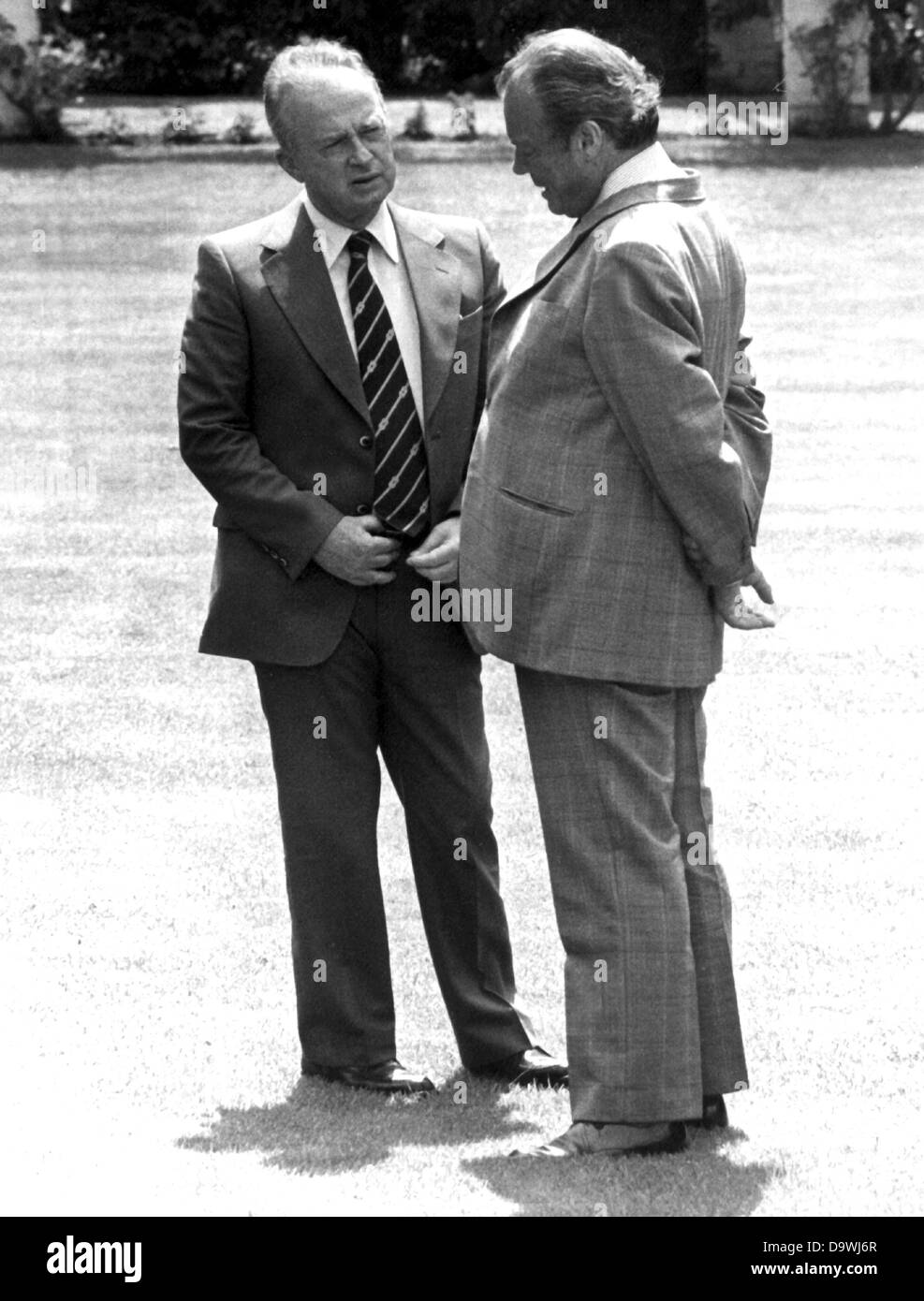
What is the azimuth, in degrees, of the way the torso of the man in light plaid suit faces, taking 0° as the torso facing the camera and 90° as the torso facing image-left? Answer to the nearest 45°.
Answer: approximately 90°

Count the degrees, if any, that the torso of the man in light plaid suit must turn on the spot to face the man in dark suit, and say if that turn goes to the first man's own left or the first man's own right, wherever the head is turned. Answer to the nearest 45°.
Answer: approximately 45° to the first man's own right

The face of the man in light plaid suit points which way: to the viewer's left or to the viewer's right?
to the viewer's left

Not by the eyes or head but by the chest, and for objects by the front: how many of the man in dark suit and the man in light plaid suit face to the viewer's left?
1

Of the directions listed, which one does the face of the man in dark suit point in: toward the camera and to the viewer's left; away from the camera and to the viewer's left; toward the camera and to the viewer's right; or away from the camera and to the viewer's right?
toward the camera and to the viewer's right
